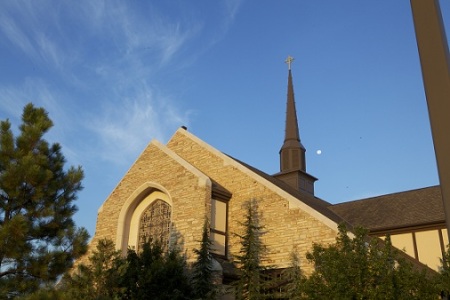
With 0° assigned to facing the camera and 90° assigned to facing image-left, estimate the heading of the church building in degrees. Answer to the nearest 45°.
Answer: approximately 45°

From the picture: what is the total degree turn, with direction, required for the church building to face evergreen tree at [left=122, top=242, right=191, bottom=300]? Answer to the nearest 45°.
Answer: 0° — it already faces it

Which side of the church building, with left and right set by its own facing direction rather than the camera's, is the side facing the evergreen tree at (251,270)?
front

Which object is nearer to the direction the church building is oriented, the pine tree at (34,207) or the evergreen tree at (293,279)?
the pine tree

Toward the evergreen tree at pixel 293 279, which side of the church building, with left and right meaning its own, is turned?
front

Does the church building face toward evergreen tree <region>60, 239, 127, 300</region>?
yes
